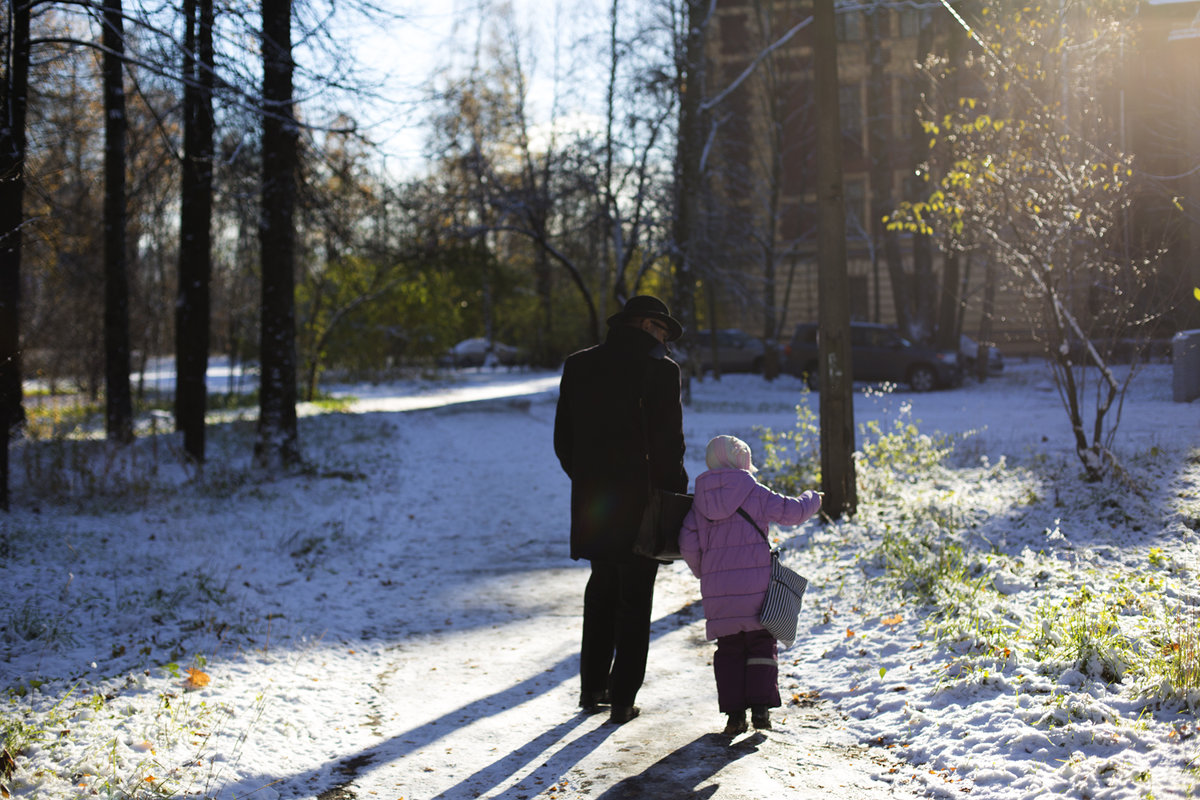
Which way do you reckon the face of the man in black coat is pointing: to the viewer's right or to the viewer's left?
to the viewer's right

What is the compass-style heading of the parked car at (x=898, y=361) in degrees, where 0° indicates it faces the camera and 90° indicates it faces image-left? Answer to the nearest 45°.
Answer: approximately 270°

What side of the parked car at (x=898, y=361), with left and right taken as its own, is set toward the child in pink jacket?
right

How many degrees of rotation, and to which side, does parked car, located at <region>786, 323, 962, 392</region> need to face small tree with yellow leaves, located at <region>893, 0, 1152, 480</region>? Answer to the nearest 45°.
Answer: approximately 90° to its right

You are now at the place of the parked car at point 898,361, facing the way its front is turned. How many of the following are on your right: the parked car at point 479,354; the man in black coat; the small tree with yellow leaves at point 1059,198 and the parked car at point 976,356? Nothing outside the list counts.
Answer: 2

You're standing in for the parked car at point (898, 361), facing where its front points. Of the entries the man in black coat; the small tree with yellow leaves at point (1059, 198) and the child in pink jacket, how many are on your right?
3

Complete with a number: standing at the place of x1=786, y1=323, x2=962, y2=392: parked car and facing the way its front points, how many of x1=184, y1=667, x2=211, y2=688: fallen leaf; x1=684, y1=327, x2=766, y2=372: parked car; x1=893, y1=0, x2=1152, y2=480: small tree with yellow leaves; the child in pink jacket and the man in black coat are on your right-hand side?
4

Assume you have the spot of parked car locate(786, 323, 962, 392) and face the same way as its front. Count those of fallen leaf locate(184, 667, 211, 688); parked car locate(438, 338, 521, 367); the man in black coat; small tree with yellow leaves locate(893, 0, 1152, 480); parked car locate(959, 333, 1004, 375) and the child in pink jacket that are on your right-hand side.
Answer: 4

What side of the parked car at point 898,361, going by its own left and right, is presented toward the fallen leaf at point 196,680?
right

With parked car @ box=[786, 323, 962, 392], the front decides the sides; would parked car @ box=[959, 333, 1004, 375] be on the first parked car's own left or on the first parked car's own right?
on the first parked car's own left

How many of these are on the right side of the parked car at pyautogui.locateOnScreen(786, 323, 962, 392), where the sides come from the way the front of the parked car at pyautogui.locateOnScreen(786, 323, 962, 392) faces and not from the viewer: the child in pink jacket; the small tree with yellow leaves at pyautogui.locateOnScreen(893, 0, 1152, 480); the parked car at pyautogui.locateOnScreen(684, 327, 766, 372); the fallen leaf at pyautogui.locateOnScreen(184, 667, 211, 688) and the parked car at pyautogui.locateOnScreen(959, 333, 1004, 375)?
3

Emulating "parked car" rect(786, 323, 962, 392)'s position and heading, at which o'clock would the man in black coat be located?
The man in black coat is roughly at 3 o'clock from the parked car.
